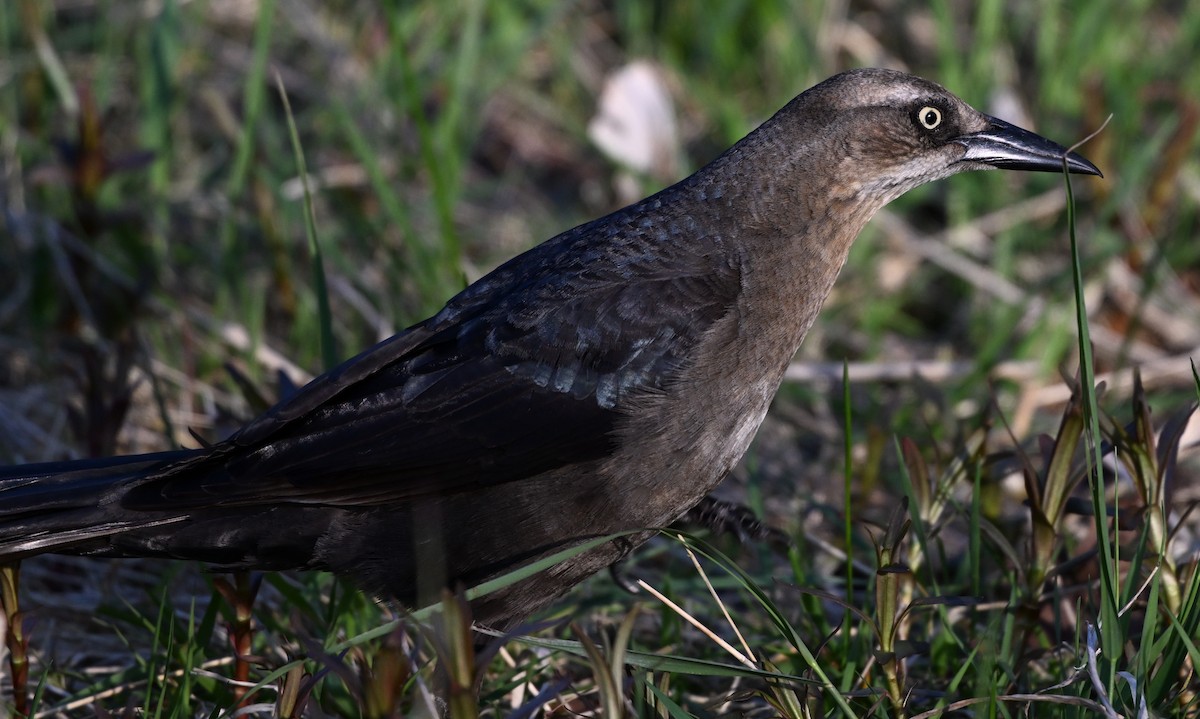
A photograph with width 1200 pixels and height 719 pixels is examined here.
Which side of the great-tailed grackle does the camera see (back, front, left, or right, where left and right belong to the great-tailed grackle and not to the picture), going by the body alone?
right
